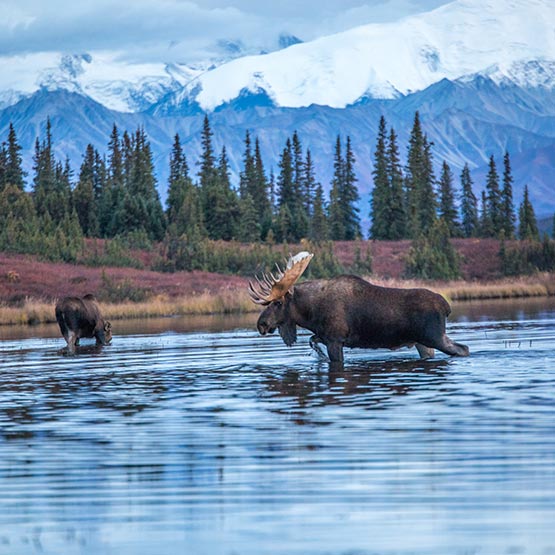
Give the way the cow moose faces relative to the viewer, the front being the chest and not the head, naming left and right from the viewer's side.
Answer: facing away from the viewer and to the right of the viewer

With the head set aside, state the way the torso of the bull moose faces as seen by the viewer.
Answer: to the viewer's left
